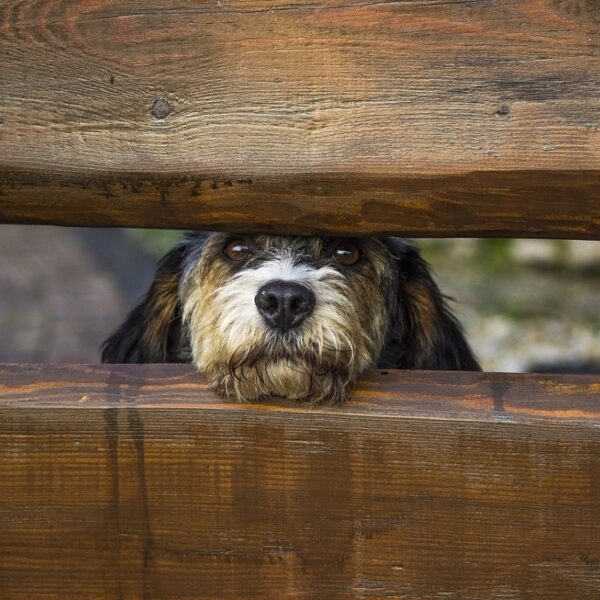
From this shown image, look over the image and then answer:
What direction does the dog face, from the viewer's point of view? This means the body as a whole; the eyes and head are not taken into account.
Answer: toward the camera

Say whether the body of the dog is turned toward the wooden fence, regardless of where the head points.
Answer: yes
